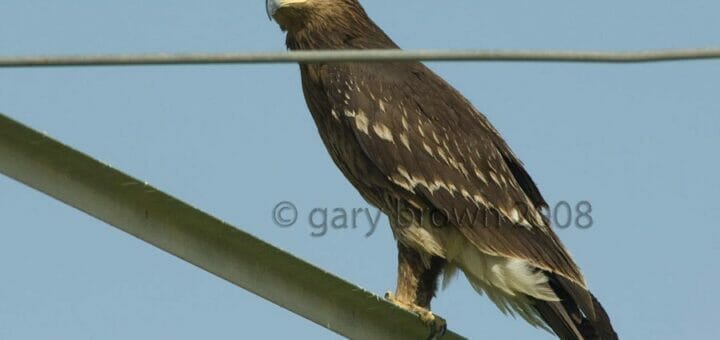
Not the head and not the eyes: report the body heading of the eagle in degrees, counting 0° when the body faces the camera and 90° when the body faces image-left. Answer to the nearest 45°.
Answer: approximately 90°
